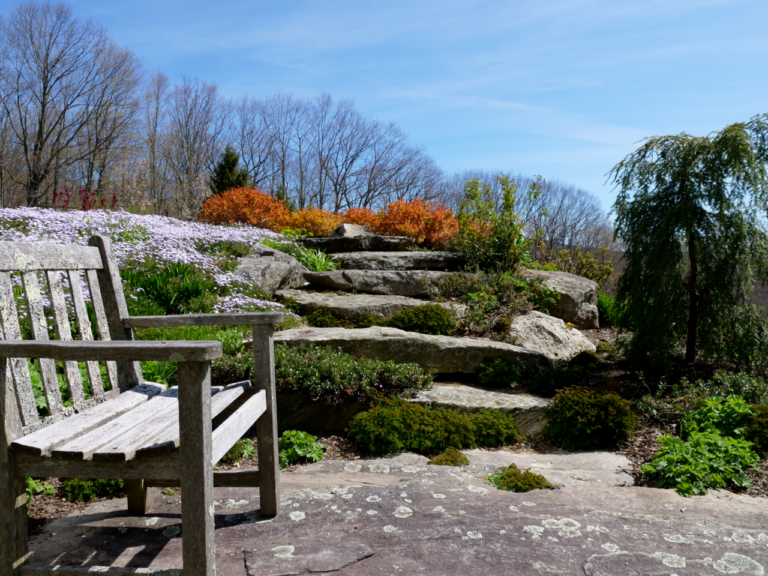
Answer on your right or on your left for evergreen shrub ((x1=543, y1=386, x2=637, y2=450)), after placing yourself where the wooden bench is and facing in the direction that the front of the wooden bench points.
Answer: on your left

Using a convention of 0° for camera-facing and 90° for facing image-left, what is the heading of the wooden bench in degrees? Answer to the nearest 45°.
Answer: approximately 315°

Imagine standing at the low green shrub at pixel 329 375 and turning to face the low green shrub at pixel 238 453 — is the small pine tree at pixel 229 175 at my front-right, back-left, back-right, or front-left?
back-right

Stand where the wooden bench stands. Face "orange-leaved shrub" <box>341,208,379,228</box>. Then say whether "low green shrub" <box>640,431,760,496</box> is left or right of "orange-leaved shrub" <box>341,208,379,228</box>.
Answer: right

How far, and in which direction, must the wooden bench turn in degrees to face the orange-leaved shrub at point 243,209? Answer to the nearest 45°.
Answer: approximately 135° to its left

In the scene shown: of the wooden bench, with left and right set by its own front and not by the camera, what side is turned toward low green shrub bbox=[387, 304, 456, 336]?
left

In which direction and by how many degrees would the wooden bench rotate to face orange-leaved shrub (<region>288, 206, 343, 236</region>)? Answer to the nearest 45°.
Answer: approximately 135° to its left

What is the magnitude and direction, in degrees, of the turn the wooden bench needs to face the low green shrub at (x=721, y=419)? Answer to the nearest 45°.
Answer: approximately 45° to its left

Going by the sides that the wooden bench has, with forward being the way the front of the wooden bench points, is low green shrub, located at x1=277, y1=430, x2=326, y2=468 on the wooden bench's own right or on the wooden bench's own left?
on the wooden bench's own left

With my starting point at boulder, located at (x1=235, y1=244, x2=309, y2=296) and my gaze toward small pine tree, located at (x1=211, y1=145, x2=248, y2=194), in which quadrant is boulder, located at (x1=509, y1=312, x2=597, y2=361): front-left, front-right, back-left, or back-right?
back-right

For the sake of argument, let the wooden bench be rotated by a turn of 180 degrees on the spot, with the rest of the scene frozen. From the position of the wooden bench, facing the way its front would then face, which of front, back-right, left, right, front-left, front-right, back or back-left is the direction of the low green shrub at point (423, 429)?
right
